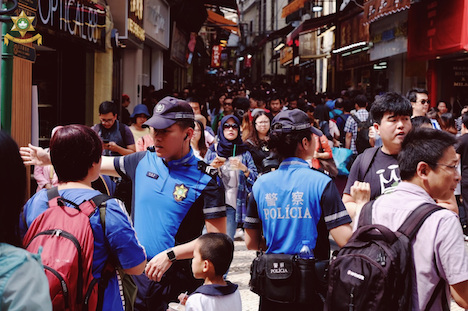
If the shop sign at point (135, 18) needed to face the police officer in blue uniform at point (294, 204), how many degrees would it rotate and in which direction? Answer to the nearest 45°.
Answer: approximately 45° to its right

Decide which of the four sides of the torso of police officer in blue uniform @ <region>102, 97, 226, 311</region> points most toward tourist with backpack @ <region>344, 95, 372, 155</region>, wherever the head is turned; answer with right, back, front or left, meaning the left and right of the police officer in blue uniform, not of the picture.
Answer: back

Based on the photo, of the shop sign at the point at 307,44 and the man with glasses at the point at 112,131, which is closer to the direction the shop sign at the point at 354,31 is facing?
the man with glasses

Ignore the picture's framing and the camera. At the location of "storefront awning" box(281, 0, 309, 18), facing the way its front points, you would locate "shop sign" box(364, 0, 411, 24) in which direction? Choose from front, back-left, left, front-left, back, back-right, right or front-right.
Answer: front-left

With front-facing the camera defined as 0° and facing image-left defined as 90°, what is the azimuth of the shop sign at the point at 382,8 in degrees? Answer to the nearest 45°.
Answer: approximately 45°

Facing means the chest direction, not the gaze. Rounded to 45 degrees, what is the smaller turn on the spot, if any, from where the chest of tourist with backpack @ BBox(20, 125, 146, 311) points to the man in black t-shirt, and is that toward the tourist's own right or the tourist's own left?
0° — they already face them

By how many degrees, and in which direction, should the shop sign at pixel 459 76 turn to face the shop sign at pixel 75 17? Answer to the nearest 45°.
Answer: approximately 45° to its right

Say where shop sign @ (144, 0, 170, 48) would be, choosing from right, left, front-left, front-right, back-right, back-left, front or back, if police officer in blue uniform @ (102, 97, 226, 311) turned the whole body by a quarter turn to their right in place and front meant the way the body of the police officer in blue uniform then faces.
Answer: front-right

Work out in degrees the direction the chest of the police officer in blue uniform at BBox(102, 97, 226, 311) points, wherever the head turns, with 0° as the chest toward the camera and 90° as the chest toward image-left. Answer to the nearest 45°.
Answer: approximately 45°
